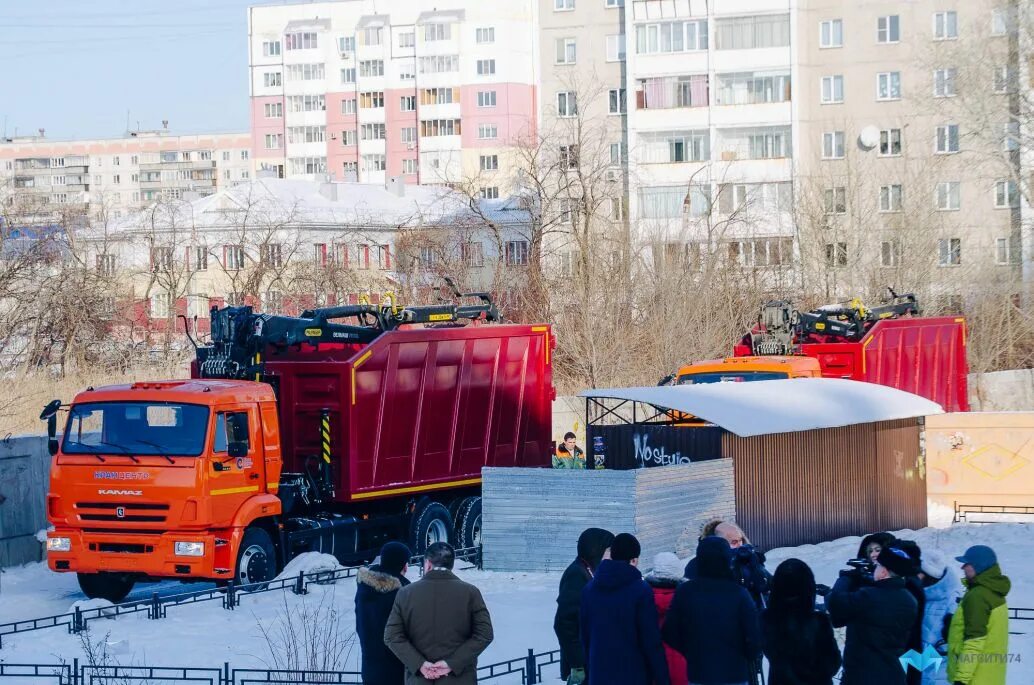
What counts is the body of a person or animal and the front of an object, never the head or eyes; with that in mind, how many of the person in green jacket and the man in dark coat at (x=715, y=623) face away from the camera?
1

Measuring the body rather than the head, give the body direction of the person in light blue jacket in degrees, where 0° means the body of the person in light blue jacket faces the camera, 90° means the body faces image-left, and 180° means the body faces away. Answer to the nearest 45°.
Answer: approximately 90°

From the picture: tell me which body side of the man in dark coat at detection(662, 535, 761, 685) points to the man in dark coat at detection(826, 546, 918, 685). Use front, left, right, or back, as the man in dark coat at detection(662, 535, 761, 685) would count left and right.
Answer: right

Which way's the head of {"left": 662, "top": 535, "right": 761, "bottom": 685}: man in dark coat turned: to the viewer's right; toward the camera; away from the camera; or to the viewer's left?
away from the camera

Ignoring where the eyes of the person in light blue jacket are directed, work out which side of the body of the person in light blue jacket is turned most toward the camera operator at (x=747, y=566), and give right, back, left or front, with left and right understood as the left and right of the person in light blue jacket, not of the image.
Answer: front

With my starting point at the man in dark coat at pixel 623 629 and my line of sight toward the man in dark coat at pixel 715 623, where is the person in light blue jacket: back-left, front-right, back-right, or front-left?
front-left

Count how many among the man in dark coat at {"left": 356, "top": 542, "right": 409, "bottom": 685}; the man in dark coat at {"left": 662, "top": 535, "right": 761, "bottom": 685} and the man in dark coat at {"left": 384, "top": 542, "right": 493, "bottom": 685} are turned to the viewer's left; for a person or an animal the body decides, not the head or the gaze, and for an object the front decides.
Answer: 0

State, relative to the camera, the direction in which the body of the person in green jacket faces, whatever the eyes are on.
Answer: to the viewer's left

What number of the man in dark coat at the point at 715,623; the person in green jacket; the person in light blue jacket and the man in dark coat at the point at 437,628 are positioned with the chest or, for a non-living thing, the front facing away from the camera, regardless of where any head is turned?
2

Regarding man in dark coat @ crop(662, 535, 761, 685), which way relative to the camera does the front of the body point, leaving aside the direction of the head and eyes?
away from the camera

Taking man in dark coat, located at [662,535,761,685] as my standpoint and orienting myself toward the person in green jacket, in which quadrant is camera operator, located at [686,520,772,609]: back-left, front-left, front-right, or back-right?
front-left

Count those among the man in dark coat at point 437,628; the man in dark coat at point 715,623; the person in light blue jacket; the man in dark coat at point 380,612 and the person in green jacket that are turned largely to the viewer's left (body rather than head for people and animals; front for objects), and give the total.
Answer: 2

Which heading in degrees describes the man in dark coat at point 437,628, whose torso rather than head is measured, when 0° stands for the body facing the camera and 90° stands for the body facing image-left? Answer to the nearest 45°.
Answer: approximately 180°

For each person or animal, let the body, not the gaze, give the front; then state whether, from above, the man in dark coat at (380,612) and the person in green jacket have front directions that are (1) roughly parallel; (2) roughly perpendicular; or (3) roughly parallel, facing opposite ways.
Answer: roughly perpendicular
